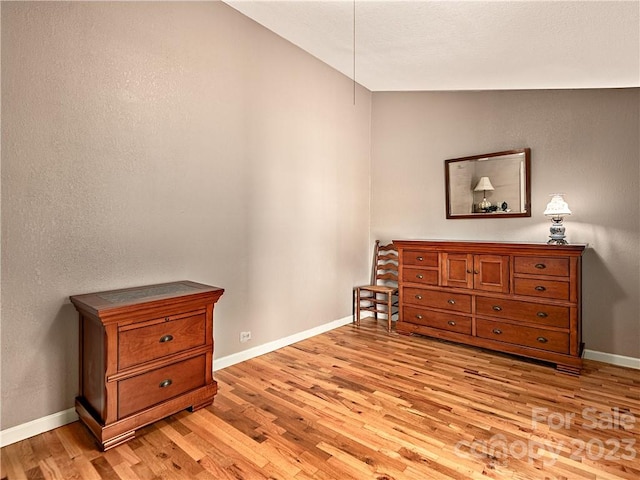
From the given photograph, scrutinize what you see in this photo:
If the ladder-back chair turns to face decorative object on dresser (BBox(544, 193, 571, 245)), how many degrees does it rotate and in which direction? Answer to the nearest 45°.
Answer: approximately 90° to its left

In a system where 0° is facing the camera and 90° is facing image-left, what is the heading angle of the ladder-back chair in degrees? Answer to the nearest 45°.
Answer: approximately 45°

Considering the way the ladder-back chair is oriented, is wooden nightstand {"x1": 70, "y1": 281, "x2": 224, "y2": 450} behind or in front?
in front

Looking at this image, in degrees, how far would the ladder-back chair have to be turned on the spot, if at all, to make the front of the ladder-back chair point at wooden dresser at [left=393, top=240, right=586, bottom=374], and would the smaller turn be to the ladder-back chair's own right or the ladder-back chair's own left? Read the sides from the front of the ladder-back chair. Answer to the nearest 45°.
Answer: approximately 90° to the ladder-back chair's own left

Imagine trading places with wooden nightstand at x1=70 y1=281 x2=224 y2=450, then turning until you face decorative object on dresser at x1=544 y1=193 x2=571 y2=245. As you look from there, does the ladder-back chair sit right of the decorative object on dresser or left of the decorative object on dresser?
left

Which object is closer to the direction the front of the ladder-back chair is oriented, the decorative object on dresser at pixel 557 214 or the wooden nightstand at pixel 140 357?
the wooden nightstand
